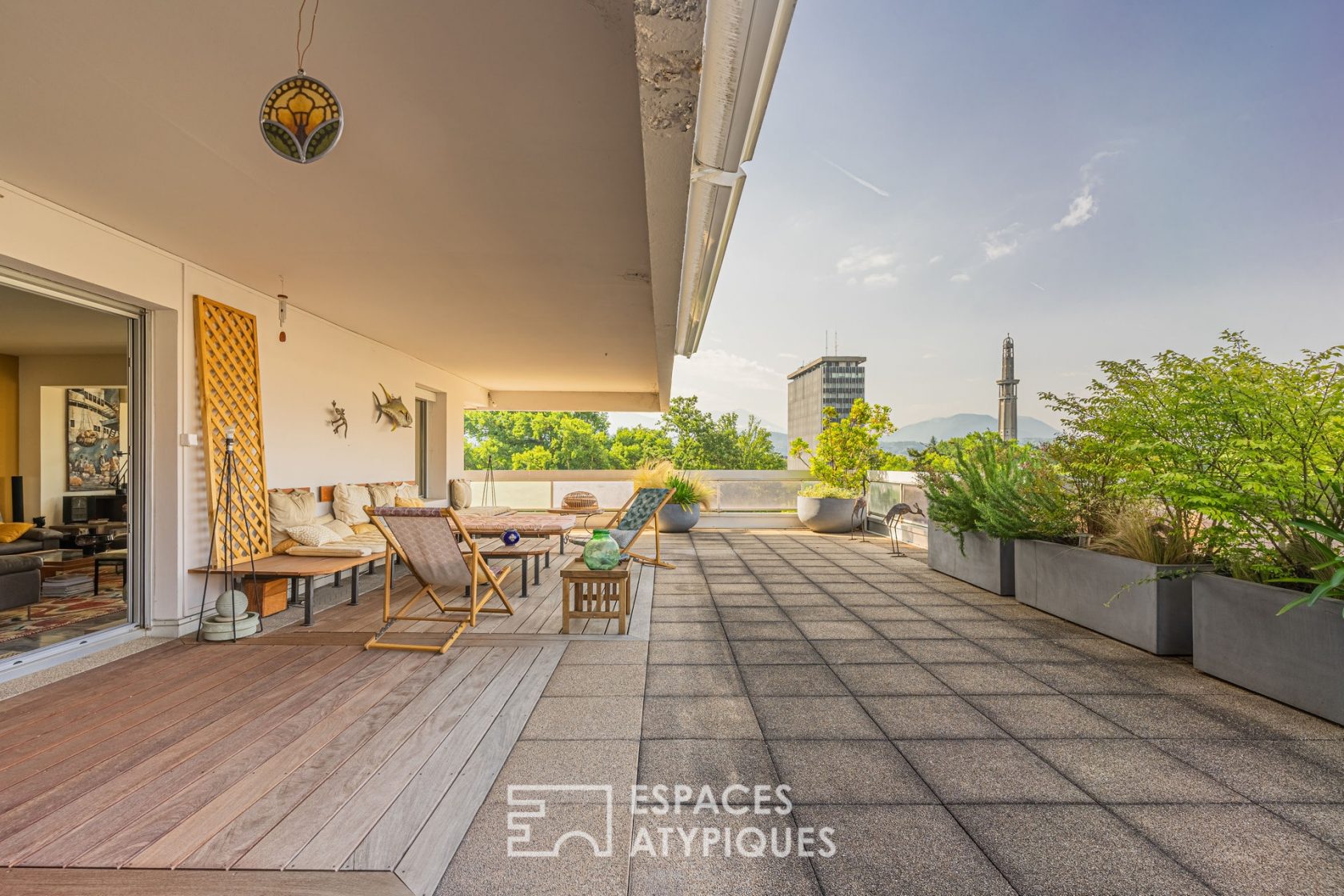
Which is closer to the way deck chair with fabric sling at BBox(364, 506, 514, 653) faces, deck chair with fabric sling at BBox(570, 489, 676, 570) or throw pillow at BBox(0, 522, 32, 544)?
the deck chair with fabric sling

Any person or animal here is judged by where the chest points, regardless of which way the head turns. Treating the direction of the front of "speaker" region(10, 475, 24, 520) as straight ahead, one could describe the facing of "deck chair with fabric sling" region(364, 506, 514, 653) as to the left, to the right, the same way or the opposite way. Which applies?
to the left

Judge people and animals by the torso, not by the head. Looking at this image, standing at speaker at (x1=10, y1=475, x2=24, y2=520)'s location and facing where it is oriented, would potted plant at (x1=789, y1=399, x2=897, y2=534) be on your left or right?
on your left

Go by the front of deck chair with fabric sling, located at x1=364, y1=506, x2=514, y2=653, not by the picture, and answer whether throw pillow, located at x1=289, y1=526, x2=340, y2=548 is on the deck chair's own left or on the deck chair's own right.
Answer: on the deck chair's own left

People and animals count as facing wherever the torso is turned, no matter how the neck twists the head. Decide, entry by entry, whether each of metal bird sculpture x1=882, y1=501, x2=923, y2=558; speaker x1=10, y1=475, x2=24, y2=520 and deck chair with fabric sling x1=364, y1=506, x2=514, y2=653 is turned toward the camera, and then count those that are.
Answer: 1

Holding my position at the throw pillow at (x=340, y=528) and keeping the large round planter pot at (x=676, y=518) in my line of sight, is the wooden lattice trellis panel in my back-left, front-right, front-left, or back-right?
back-right

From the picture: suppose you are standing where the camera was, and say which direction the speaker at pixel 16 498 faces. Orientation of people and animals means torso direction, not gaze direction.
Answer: facing the viewer

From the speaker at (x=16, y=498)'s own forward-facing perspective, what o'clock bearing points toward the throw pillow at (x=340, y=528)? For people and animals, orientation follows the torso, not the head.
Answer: The throw pillow is roughly at 11 o'clock from the speaker.

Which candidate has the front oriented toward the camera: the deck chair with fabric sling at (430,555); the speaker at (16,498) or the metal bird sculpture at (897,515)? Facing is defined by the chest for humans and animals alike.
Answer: the speaker
